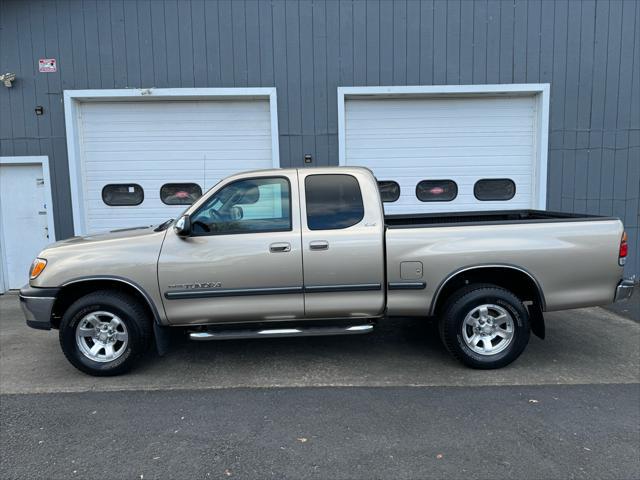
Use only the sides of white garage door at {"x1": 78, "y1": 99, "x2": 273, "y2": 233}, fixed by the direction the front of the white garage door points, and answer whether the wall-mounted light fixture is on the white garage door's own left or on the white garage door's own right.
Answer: on the white garage door's own right

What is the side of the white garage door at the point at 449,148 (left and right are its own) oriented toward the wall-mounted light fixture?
right

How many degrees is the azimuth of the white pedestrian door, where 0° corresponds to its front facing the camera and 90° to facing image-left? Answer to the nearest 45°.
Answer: approximately 0°

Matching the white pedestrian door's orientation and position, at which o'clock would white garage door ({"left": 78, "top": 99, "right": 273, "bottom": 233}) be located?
The white garage door is roughly at 10 o'clock from the white pedestrian door.

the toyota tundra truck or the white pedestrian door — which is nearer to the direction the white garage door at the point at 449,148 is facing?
the toyota tundra truck

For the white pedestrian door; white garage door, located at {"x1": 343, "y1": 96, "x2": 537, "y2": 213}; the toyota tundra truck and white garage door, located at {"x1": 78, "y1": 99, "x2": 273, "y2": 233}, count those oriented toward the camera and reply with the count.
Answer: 3

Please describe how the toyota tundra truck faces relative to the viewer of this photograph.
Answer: facing to the left of the viewer

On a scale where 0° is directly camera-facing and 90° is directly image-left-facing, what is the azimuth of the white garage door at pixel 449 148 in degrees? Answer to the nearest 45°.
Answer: approximately 0°

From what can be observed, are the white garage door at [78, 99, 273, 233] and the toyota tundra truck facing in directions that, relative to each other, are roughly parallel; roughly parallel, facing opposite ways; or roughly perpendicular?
roughly perpendicular

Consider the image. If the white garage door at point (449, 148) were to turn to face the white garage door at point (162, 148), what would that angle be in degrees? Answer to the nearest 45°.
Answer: approximately 90° to its right
